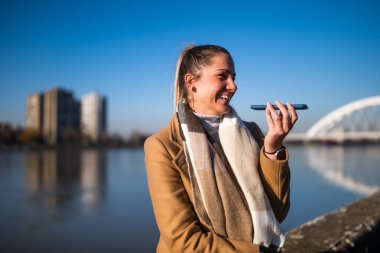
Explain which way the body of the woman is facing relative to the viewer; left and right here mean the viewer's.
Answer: facing the viewer and to the right of the viewer

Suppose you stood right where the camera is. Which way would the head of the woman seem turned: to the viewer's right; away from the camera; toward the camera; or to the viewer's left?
to the viewer's right
